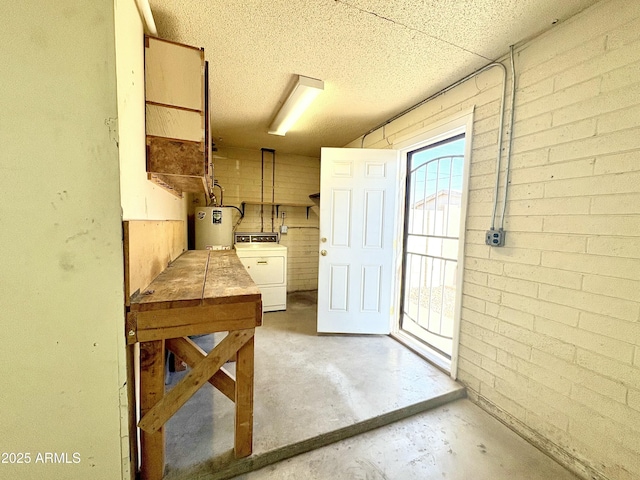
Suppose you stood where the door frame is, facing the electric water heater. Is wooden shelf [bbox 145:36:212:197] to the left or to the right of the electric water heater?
left

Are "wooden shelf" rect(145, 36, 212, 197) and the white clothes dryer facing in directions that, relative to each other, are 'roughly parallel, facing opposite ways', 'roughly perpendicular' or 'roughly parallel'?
roughly perpendicular

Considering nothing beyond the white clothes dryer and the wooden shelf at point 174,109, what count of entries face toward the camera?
1

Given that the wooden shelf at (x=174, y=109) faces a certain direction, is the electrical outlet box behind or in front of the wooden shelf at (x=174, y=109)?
in front

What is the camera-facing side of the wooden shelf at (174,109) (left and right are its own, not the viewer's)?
right

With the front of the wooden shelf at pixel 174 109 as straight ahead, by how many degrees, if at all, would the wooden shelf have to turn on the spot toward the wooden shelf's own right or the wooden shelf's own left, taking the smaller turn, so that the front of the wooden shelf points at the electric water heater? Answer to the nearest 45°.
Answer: approximately 90° to the wooden shelf's own left

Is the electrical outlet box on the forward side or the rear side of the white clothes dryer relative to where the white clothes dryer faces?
on the forward side

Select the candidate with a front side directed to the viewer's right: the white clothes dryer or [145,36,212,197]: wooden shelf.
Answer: the wooden shelf

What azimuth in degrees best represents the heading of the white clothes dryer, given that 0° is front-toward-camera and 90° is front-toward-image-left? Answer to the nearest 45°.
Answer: approximately 0°

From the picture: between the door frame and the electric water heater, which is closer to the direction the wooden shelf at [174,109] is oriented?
the door frame

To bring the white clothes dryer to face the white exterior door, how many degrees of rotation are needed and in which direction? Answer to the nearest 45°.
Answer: approximately 45° to its left
